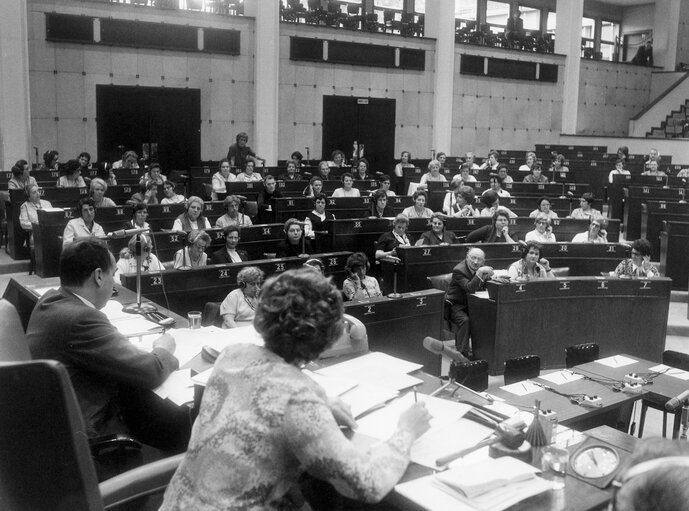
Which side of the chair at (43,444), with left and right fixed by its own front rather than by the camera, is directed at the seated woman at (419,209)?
front

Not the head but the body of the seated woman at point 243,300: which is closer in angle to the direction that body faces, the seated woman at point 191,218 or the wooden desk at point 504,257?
the wooden desk

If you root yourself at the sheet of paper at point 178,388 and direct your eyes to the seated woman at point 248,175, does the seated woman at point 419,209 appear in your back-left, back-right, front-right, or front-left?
front-right

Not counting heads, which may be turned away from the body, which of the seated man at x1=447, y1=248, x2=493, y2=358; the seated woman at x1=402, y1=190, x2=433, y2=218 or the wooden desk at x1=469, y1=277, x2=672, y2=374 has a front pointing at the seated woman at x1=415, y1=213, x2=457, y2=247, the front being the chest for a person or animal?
the seated woman at x1=402, y1=190, x2=433, y2=218

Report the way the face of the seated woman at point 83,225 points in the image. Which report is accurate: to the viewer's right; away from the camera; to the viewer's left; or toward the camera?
toward the camera

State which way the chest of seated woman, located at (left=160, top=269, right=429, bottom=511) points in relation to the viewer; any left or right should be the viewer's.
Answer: facing away from the viewer and to the right of the viewer

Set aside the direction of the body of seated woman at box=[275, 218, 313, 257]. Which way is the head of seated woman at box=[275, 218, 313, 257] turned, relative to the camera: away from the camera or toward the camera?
toward the camera

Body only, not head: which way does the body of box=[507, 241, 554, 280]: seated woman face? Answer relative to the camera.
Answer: toward the camera

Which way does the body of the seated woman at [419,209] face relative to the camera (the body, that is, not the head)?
toward the camera

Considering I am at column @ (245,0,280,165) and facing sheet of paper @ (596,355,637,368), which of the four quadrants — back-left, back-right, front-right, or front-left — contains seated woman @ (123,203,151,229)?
front-right

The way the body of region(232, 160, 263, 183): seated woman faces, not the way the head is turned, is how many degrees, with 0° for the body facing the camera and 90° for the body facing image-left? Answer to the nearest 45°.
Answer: approximately 0°

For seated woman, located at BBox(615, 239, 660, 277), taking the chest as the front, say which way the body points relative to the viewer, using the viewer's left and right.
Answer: facing the viewer and to the left of the viewer

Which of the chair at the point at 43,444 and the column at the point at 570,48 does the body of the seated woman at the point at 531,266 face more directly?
the chair

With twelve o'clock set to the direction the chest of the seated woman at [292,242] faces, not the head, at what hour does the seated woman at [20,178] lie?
the seated woman at [20,178] is roughly at 4 o'clock from the seated woman at [292,242].

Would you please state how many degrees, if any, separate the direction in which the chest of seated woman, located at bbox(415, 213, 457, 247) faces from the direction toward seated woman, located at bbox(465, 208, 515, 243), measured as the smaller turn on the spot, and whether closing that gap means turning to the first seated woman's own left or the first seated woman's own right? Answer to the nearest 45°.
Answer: approximately 90° to the first seated woman's own left
